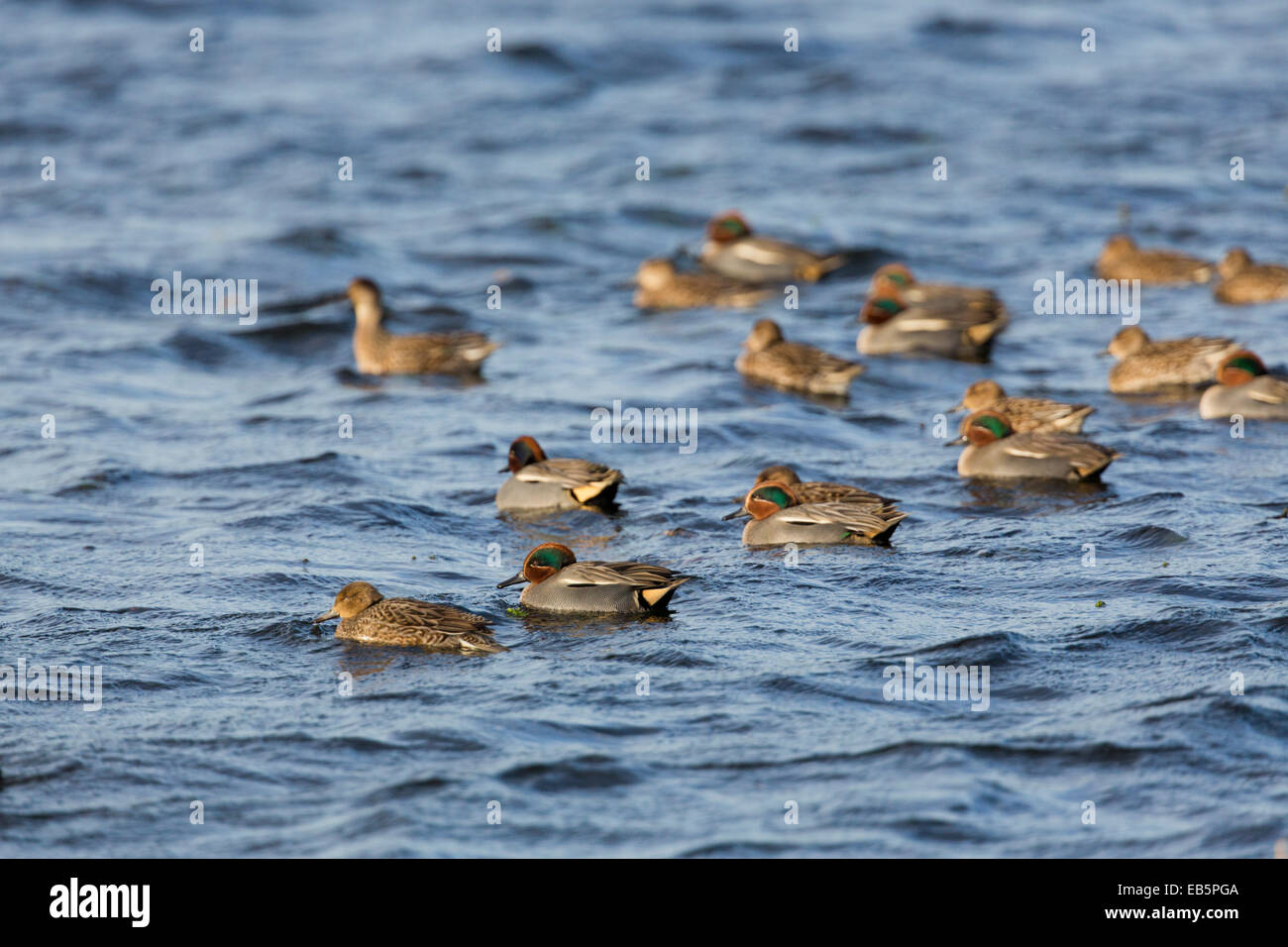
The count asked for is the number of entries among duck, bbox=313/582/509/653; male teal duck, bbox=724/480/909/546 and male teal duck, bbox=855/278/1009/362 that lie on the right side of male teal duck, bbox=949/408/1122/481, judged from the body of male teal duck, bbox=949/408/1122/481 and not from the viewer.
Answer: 1

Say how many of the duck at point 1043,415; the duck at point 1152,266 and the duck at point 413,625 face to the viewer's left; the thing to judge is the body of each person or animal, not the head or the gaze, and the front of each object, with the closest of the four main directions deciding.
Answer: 3

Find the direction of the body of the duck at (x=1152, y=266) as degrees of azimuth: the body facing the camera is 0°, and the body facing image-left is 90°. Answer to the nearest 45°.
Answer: approximately 90°

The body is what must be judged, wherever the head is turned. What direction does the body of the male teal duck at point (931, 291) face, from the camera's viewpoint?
to the viewer's left

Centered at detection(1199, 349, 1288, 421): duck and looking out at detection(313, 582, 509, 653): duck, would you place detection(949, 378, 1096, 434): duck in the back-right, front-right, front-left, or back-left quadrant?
front-right

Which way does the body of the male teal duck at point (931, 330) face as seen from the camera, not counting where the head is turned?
to the viewer's left

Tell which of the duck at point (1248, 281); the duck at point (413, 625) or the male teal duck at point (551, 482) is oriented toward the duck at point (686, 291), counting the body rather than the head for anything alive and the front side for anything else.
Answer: the duck at point (1248, 281)

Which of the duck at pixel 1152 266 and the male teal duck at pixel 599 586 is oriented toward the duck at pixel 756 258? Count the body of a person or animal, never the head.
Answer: the duck at pixel 1152 266

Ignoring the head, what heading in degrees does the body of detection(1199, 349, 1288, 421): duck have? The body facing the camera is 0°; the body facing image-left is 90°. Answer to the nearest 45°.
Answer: approximately 90°

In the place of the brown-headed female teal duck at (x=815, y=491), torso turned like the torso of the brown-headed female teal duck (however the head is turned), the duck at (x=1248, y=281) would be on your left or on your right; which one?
on your right

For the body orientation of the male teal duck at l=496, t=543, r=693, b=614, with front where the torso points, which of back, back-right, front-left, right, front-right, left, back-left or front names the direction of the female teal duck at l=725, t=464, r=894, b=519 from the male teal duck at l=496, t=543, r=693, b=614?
back-right

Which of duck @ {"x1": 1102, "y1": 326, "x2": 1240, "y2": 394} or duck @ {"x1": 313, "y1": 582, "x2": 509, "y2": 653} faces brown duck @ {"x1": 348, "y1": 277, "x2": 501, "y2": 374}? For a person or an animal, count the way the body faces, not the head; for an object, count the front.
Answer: duck @ {"x1": 1102, "y1": 326, "x2": 1240, "y2": 394}

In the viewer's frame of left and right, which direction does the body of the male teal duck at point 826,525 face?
facing to the left of the viewer

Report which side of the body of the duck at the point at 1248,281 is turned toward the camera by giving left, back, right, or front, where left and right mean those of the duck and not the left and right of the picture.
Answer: left

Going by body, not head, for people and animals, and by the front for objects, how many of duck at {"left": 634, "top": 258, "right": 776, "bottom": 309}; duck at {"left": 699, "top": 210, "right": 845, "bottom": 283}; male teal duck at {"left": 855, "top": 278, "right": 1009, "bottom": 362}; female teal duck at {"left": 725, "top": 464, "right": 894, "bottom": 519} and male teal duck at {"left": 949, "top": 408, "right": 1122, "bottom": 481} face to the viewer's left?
5

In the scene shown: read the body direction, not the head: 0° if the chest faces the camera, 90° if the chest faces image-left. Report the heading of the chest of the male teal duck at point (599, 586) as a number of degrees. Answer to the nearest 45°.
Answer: approximately 90°

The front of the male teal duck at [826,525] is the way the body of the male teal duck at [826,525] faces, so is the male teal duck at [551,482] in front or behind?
in front

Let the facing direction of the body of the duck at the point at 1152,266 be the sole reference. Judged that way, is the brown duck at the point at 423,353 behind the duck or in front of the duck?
in front
